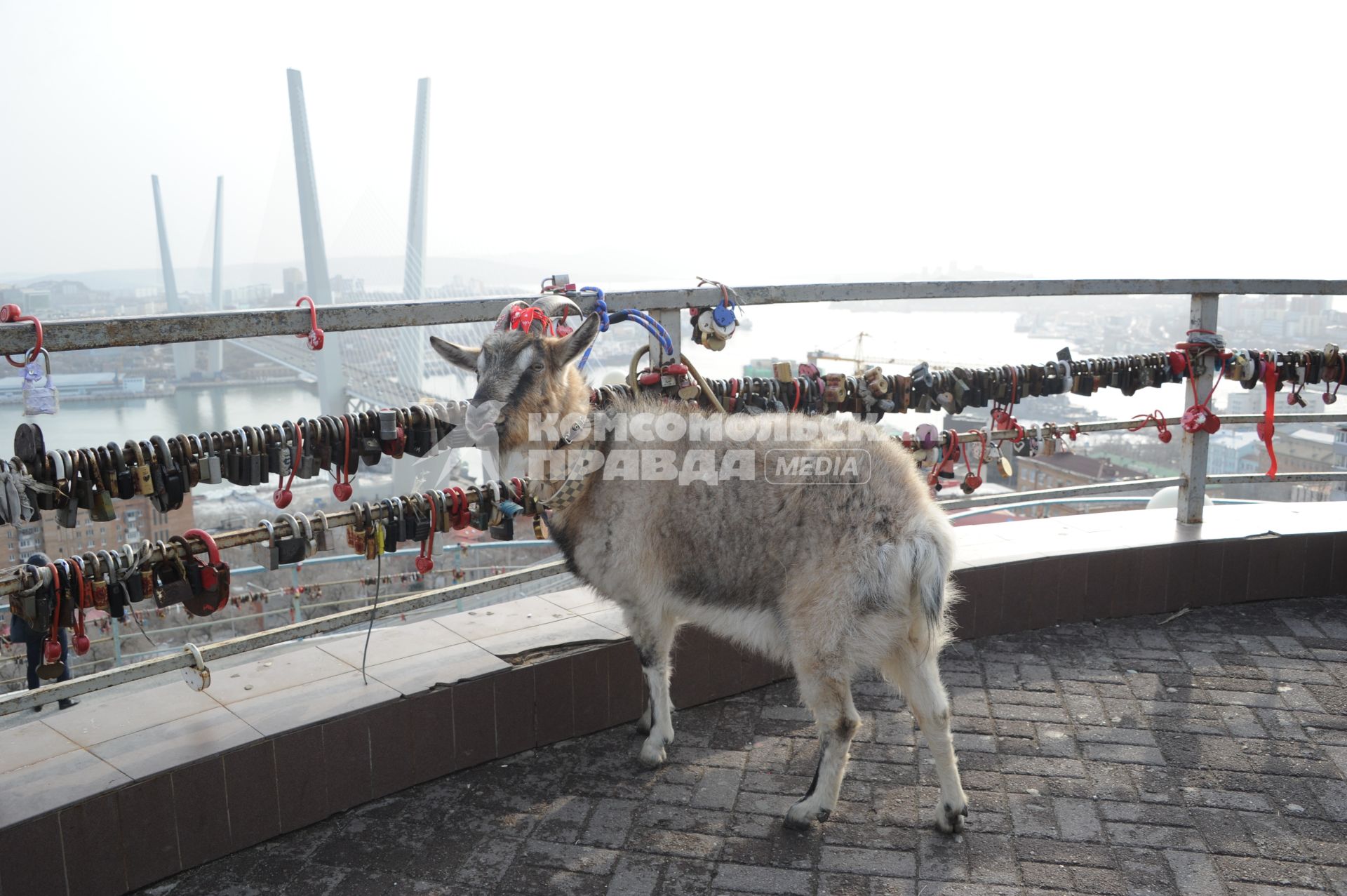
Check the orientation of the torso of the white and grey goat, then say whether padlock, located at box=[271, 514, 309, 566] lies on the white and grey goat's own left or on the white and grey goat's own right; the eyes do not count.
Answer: on the white and grey goat's own left

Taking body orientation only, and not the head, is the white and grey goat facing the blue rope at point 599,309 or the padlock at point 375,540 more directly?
the blue rope

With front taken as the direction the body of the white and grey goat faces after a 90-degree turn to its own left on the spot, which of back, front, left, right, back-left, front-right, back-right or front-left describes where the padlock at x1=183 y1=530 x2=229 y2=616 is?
front-right

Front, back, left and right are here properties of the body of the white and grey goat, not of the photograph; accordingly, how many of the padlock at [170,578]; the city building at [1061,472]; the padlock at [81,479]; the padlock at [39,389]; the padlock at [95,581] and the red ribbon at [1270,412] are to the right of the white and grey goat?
2

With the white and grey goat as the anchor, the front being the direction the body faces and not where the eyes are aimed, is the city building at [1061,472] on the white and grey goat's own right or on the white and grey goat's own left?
on the white and grey goat's own right

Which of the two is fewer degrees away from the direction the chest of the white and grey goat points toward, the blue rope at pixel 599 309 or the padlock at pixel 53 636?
the blue rope

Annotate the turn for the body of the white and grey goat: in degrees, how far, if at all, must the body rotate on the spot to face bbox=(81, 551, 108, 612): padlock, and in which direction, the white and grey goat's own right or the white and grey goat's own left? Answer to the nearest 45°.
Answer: approximately 45° to the white and grey goat's own left

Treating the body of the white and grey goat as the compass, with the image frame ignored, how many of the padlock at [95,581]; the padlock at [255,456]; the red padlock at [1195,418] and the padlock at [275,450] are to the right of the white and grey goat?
1

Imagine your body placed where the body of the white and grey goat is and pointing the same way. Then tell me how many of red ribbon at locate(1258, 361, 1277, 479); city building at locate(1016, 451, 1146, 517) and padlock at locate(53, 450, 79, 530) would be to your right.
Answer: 2

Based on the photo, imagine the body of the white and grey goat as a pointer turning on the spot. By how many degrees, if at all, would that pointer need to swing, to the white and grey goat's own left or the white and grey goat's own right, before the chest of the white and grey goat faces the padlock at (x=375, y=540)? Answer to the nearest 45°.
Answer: approximately 45° to the white and grey goat's own left

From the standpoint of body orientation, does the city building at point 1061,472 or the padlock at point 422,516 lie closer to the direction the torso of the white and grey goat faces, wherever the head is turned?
the padlock

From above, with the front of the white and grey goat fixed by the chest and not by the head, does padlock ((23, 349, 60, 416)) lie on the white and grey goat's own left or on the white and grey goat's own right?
on the white and grey goat's own left

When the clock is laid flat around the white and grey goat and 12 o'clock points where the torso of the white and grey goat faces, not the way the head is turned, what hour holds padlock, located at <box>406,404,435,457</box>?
The padlock is roughly at 11 o'clock from the white and grey goat.

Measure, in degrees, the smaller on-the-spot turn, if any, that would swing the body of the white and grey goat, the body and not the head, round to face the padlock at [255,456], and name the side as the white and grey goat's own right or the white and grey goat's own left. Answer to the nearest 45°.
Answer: approximately 45° to the white and grey goat's own left

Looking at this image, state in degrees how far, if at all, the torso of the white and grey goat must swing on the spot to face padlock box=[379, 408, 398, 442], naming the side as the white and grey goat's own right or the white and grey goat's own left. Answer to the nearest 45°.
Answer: approximately 45° to the white and grey goat's own left

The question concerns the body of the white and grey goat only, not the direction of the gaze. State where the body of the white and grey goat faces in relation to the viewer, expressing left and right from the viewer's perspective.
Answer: facing away from the viewer and to the left of the viewer
